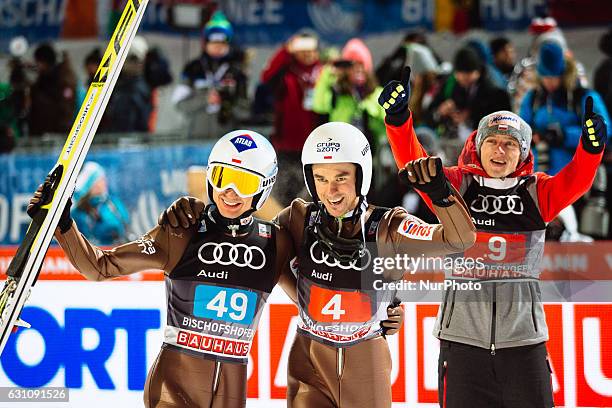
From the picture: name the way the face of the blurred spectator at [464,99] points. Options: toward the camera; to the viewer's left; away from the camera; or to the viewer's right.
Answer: toward the camera

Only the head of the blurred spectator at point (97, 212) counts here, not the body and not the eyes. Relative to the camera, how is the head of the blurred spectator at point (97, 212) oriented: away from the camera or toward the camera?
toward the camera

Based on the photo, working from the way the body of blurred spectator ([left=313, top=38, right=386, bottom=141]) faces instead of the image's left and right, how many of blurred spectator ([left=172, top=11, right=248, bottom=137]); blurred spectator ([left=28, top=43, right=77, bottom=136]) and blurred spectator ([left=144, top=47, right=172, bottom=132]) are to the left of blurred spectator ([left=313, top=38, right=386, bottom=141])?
0

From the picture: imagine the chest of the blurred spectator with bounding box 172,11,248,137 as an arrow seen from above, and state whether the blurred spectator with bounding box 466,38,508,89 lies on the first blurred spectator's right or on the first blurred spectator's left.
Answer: on the first blurred spectator's left

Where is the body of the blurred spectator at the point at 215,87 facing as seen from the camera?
toward the camera

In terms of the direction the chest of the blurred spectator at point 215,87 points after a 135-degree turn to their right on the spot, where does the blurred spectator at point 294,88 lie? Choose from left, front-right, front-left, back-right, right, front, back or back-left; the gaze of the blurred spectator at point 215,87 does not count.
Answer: back

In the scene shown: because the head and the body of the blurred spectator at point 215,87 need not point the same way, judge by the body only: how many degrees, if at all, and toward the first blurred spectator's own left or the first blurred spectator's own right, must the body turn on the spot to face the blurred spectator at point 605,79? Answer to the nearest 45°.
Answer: approximately 90° to the first blurred spectator's own left

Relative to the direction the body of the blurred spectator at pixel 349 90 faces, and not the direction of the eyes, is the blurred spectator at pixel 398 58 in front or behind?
behind

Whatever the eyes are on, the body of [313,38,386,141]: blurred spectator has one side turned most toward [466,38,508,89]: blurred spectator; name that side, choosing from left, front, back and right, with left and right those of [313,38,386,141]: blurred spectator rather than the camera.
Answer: left

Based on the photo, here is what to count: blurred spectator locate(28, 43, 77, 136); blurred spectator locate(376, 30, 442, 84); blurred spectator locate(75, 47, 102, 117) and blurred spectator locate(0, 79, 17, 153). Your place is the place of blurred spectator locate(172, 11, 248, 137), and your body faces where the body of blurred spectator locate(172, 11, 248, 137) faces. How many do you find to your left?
1

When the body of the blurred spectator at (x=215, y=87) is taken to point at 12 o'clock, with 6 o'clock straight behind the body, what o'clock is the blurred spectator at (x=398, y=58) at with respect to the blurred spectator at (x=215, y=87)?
the blurred spectator at (x=398, y=58) is roughly at 9 o'clock from the blurred spectator at (x=215, y=87).

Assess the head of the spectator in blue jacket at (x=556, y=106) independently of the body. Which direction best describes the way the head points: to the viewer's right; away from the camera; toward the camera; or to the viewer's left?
toward the camera

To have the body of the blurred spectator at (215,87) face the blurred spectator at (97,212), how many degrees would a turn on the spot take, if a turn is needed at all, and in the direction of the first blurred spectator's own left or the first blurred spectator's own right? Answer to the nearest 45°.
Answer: approximately 45° to the first blurred spectator's own right

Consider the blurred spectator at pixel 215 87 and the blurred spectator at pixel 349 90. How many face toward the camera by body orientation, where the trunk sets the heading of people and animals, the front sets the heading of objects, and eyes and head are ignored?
2

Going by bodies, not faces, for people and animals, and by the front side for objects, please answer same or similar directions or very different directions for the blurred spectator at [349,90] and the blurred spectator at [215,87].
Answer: same or similar directions

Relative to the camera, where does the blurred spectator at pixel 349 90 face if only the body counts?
toward the camera
